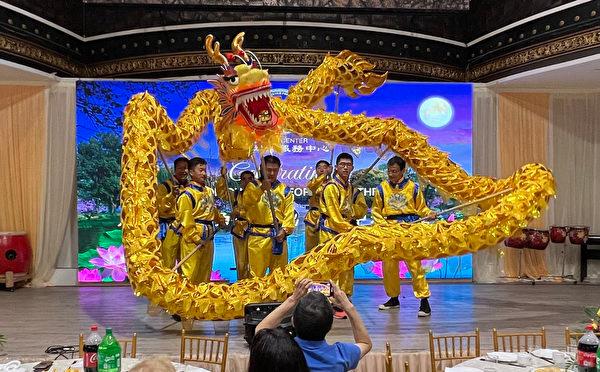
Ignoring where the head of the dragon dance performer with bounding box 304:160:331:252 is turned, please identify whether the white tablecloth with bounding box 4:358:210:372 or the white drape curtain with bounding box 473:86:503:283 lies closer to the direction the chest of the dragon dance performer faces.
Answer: the white tablecloth

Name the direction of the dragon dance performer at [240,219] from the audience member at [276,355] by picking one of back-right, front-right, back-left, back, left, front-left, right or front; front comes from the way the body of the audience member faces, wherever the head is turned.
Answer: front

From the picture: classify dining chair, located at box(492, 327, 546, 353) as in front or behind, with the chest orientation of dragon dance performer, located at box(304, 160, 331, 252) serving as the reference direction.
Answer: in front

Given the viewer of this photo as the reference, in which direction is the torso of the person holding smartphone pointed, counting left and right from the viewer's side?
facing away from the viewer

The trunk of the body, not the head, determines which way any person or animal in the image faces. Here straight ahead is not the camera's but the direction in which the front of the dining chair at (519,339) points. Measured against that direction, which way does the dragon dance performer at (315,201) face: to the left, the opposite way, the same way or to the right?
the same way

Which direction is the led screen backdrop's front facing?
toward the camera

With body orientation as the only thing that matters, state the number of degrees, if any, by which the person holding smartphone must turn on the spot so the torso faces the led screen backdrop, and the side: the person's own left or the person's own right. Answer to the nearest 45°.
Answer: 0° — they already face it

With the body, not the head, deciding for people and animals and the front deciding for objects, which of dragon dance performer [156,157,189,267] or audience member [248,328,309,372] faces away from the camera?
the audience member

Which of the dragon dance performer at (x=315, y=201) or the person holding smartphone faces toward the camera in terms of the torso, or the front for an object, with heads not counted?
the dragon dance performer

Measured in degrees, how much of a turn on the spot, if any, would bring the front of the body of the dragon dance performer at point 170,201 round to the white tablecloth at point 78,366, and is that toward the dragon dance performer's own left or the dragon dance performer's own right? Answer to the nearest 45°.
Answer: approximately 45° to the dragon dance performer's own right

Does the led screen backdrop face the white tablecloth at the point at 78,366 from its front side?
yes

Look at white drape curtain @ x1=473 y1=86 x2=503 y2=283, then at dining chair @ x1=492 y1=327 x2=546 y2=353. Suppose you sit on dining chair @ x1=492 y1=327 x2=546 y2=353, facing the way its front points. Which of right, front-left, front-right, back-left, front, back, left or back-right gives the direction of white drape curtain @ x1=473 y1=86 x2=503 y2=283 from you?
back

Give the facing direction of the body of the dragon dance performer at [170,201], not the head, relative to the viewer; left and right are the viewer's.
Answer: facing the viewer and to the right of the viewer

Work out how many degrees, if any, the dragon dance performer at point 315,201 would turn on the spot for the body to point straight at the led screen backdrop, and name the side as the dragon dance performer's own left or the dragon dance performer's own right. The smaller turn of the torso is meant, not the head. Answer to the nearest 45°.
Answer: approximately 135° to the dragon dance performer's own right

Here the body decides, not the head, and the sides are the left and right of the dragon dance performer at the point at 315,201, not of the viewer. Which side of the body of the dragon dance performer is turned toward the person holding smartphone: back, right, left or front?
front

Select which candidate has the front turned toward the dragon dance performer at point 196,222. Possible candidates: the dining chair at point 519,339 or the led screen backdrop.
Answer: the led screen backdrop

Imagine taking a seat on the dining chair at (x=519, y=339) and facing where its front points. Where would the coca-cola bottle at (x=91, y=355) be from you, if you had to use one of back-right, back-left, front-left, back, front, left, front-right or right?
front-right

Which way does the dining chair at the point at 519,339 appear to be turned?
toward the camera

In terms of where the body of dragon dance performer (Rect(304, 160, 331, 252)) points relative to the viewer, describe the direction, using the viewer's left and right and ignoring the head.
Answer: facing the viewer

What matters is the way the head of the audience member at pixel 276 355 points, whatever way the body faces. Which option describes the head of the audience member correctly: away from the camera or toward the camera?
away from the camera

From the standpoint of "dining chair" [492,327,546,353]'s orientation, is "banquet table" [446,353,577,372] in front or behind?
in front

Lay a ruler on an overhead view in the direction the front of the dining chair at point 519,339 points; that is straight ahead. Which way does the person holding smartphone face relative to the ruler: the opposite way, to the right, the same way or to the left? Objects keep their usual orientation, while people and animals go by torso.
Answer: the opposite way

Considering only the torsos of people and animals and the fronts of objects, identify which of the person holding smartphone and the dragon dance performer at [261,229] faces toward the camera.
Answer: the dragon dance performer

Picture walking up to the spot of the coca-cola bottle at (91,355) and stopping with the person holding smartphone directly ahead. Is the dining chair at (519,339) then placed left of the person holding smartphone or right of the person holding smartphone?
left
